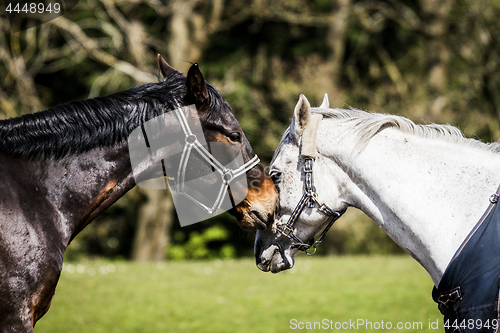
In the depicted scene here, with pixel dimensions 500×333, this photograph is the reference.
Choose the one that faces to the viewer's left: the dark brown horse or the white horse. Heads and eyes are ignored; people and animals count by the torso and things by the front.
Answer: the white horse

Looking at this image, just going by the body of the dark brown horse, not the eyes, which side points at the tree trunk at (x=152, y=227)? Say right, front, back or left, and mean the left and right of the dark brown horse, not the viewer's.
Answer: left

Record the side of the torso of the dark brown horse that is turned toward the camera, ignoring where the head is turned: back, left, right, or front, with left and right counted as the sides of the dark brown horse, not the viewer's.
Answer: right

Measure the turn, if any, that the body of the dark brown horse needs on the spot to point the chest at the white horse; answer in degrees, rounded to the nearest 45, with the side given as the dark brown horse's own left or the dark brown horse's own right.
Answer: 0° — it already faces it

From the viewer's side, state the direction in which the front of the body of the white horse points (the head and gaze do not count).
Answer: to the viewer's left

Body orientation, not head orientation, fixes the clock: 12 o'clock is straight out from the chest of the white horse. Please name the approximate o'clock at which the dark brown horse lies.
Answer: The dark brown horse is roughly at 11 o'clock from the white horse.

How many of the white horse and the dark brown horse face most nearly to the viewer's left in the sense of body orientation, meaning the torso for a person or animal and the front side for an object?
1
